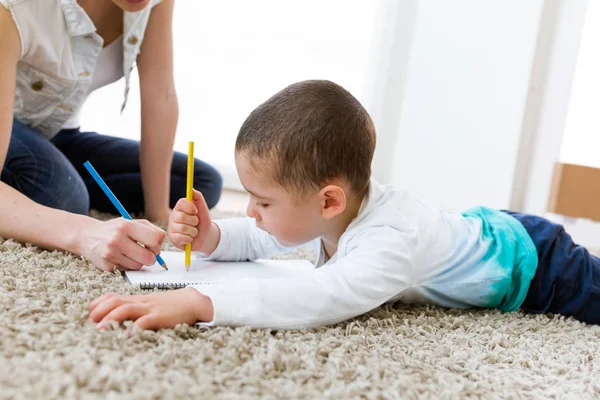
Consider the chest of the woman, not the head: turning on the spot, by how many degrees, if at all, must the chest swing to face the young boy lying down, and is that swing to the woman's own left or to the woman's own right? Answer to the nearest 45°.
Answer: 0° — they already face them

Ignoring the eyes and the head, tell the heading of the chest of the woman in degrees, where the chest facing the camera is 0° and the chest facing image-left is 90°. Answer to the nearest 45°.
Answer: approximately 315°
